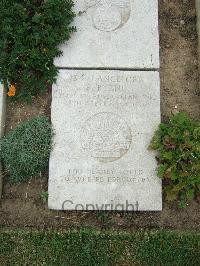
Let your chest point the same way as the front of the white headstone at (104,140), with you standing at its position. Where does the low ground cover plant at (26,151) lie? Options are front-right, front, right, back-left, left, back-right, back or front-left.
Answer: right

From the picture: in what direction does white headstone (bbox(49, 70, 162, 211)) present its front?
toward the camera

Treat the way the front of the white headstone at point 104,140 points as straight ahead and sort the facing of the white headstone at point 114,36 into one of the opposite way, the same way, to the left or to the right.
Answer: the same way

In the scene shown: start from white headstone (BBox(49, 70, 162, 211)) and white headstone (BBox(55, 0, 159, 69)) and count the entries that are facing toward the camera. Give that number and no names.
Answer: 2

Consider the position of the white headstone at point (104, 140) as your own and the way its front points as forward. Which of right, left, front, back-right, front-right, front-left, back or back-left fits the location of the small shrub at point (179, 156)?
left

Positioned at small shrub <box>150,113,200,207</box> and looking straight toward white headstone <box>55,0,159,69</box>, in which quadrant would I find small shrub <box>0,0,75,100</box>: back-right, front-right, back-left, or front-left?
front-left

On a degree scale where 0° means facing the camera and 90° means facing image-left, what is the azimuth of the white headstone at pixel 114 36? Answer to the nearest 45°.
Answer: approximately 0°

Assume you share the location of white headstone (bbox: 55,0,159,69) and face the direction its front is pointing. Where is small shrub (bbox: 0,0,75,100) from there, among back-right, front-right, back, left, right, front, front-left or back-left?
right
